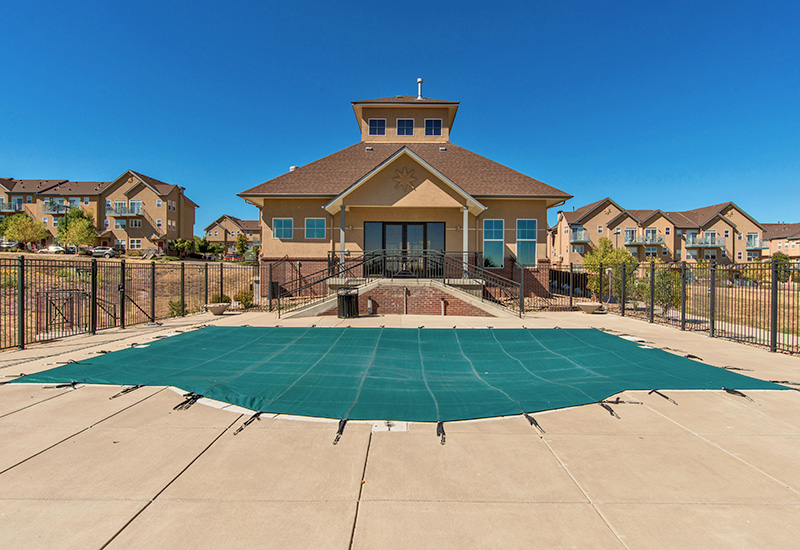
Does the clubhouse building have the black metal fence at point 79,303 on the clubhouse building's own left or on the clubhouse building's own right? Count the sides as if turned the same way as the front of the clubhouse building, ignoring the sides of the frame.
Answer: on the clubhouse building's own right

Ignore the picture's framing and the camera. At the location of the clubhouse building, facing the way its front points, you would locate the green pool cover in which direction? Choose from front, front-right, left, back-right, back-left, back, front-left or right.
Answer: front

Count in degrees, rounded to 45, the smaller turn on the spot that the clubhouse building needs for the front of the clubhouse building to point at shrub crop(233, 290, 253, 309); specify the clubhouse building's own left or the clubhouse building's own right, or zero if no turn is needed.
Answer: approximately 45° to the clubhouse building's own right

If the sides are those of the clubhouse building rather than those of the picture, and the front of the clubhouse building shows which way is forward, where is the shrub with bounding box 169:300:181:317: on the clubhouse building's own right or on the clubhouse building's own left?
on the clubhouse building's own right

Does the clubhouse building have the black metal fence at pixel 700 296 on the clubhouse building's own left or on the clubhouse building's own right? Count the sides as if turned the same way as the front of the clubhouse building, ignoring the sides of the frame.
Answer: on the clubhouse building's own left

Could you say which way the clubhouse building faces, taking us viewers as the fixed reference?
facing the viewer

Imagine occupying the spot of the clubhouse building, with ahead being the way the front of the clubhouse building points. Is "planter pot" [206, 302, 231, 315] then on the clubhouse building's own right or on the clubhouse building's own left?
on the clubhouse building's own right

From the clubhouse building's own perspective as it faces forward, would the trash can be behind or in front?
in front
